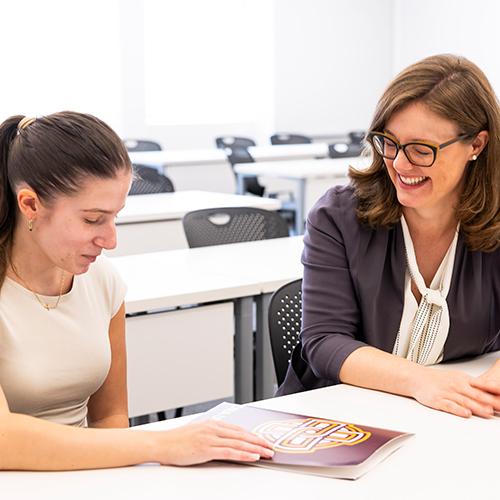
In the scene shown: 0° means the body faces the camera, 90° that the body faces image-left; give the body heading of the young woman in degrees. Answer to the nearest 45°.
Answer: approximately 315°

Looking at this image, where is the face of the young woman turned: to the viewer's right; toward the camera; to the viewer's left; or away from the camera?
to the viewer's right

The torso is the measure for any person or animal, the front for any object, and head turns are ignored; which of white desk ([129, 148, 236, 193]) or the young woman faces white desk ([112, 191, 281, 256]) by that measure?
white desk ([129, 148, 236, 193])

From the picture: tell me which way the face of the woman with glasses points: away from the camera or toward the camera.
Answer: toward the camera

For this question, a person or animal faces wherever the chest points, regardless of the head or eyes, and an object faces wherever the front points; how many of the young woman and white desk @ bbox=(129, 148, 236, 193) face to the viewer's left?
0
